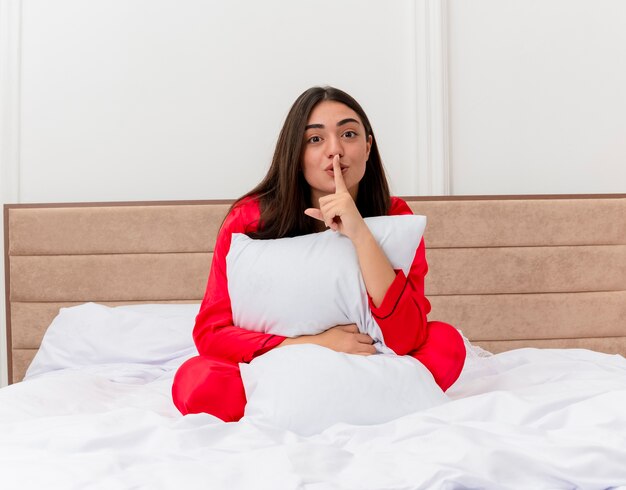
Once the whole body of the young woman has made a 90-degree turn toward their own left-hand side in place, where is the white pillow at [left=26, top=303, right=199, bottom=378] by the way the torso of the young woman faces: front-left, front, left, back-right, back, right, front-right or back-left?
back-left

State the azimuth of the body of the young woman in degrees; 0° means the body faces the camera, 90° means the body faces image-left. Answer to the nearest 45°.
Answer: approximately 0°
